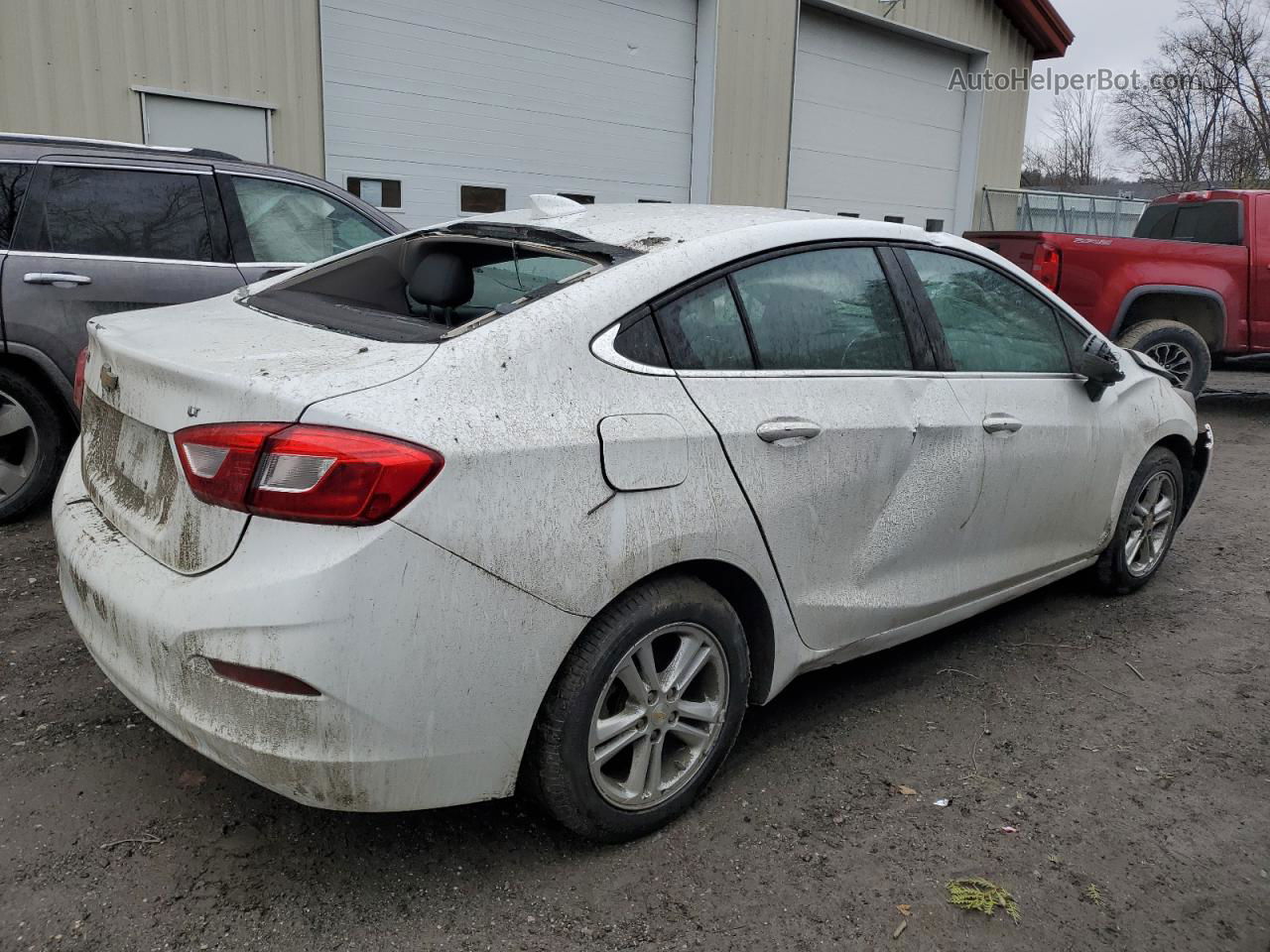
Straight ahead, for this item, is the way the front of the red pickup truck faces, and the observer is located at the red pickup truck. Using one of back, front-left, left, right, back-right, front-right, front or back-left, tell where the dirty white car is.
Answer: back-right

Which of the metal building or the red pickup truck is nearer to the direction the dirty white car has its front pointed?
the red pickup truck

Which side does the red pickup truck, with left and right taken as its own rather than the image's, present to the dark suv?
back

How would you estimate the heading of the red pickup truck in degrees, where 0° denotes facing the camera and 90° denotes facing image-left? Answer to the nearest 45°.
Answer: approximately 225°

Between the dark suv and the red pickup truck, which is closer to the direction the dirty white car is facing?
the red pickup truck

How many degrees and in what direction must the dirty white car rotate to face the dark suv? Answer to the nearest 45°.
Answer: approximately 90° to its left

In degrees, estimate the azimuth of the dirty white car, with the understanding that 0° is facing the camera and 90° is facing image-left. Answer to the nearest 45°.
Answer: approximately 225°
